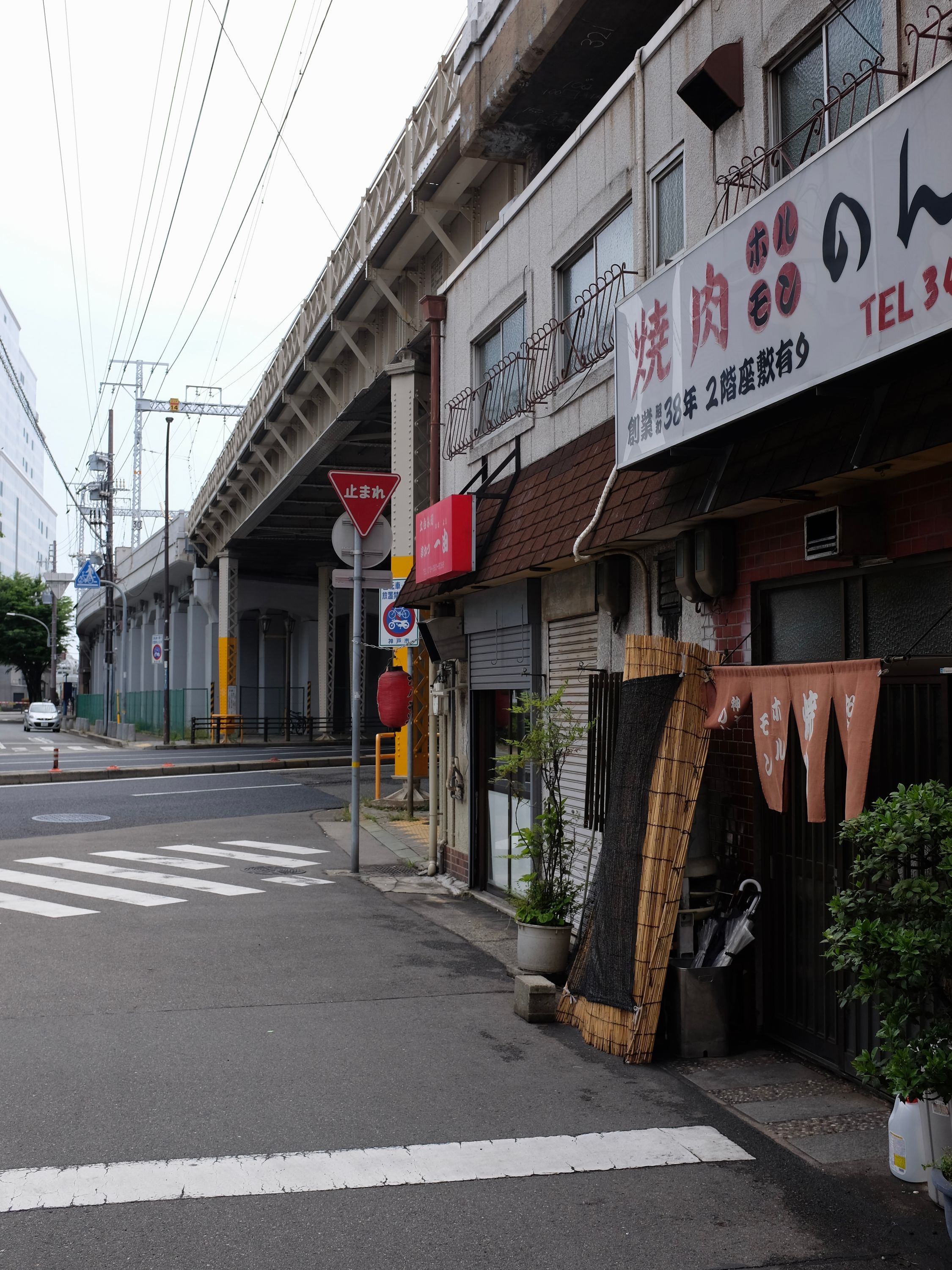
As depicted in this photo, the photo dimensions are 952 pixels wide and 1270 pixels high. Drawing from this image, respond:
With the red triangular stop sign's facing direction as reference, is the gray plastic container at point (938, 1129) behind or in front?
in front

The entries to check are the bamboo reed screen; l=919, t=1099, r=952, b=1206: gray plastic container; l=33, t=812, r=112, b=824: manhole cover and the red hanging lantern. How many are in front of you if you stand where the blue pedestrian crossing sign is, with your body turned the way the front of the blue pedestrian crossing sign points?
4

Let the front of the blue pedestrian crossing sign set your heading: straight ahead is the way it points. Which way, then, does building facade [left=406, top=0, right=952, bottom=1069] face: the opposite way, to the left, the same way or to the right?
to the right

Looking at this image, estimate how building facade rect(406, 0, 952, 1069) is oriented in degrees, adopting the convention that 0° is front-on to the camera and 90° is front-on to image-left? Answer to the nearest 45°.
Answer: approximately 45°

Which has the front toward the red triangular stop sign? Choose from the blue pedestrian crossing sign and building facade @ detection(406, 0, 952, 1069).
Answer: the blue pedestrian crossing sign

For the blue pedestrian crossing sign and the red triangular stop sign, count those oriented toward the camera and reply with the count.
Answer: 2

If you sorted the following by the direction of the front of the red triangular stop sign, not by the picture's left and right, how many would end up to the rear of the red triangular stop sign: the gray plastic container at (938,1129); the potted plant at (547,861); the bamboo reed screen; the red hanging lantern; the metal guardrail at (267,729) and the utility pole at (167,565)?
3

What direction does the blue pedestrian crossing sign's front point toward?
toward the camera

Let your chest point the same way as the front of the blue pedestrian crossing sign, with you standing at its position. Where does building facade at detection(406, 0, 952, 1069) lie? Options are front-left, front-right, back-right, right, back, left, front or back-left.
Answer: front
